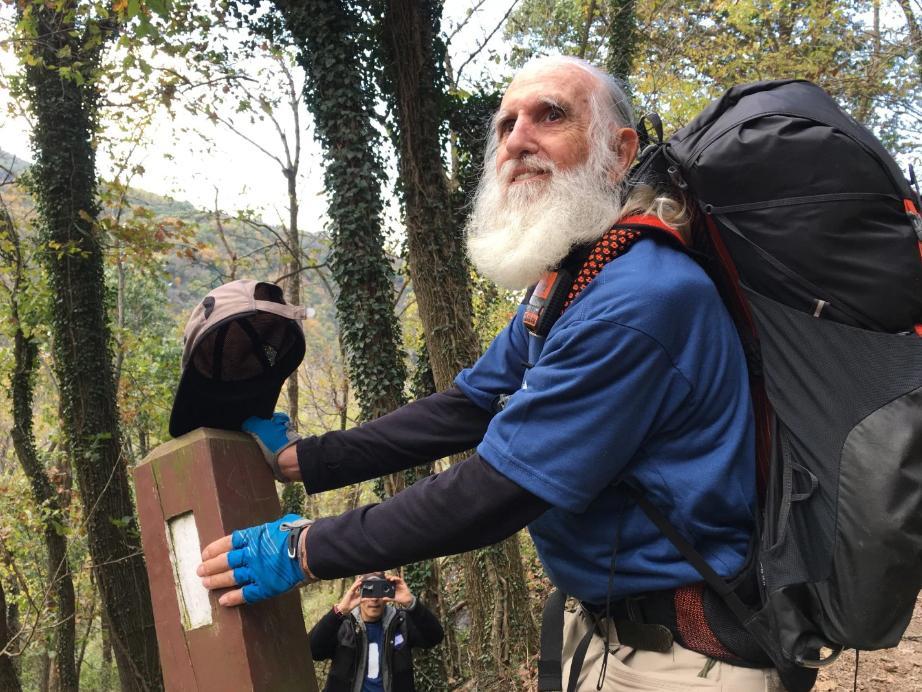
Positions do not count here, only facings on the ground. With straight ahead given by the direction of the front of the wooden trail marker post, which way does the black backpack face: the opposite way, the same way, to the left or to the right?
to the left

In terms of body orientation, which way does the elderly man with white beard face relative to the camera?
to the viewer's left

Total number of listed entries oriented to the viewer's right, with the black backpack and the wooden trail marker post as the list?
1

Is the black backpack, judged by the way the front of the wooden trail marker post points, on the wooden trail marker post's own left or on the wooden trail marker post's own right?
on the wooden trail marker post's own left

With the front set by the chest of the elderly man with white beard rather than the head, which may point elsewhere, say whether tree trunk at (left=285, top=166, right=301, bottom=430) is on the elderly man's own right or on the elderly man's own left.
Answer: on the elderly man's own right

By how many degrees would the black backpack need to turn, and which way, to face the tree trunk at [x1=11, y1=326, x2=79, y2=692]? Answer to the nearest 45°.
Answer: approximately 135° to its left

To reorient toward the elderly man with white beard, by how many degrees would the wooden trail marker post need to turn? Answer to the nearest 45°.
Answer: approximately 90° to its left

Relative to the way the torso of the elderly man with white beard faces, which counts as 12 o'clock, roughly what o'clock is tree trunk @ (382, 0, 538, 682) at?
The tree trunk is roughly at 3 o'clock from the elderly man with white beard.

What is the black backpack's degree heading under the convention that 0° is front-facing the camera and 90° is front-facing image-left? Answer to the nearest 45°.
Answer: approximately 270°

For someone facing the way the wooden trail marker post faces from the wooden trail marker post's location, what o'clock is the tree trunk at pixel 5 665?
The tree trunk is roughly at 4 o'clock from the wooden trail marker post.

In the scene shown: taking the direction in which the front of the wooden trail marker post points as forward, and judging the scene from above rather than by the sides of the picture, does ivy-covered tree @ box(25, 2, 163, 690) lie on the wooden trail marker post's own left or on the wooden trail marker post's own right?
on the wooden trail marker post's own right
